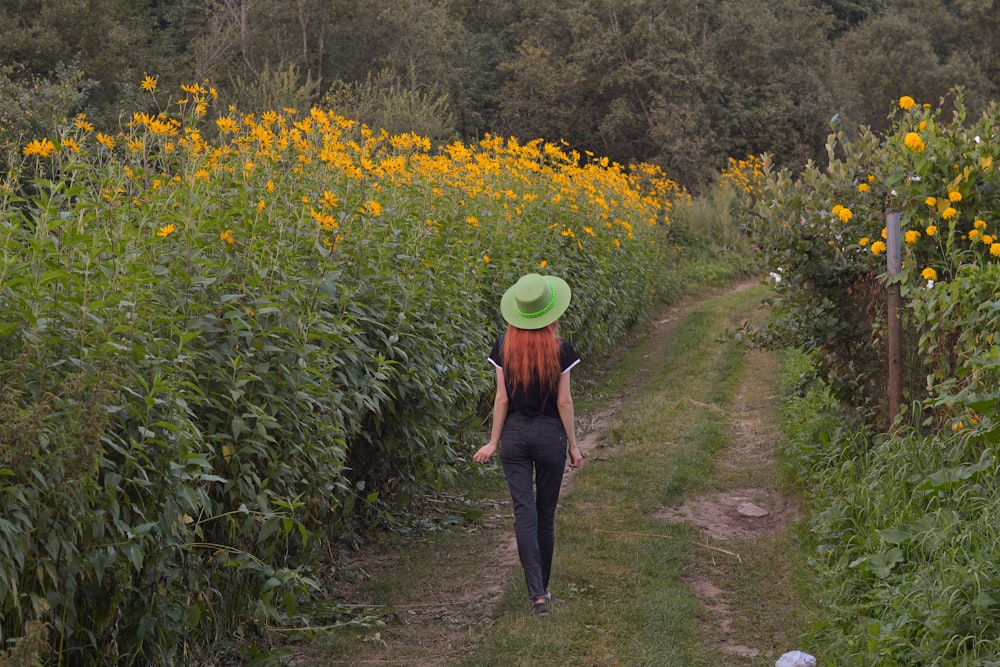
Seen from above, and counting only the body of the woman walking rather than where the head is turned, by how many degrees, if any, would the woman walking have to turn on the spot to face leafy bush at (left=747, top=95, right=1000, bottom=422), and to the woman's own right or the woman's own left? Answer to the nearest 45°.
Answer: approximately 45° to the woman's own right

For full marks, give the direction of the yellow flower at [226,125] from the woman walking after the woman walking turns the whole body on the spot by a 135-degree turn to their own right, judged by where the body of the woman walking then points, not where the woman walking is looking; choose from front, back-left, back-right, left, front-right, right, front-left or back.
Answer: back-right

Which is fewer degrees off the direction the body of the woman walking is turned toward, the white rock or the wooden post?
the wooden post

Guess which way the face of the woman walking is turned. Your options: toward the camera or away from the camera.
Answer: away from the camera

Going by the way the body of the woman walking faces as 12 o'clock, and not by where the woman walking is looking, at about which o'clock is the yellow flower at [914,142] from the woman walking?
The yellow flower is roughly at 2 o'clock from the woman walking.

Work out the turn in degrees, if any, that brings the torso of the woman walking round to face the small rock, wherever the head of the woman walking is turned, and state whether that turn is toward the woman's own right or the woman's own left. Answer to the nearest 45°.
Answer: approximately 45° to the woman's own right

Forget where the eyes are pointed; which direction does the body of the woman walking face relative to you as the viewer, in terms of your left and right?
facing away from the viewer

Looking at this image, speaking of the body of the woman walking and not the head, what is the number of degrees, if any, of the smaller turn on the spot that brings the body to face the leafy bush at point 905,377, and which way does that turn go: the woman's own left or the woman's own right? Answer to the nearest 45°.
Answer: approximately 90° to the woman's own right
